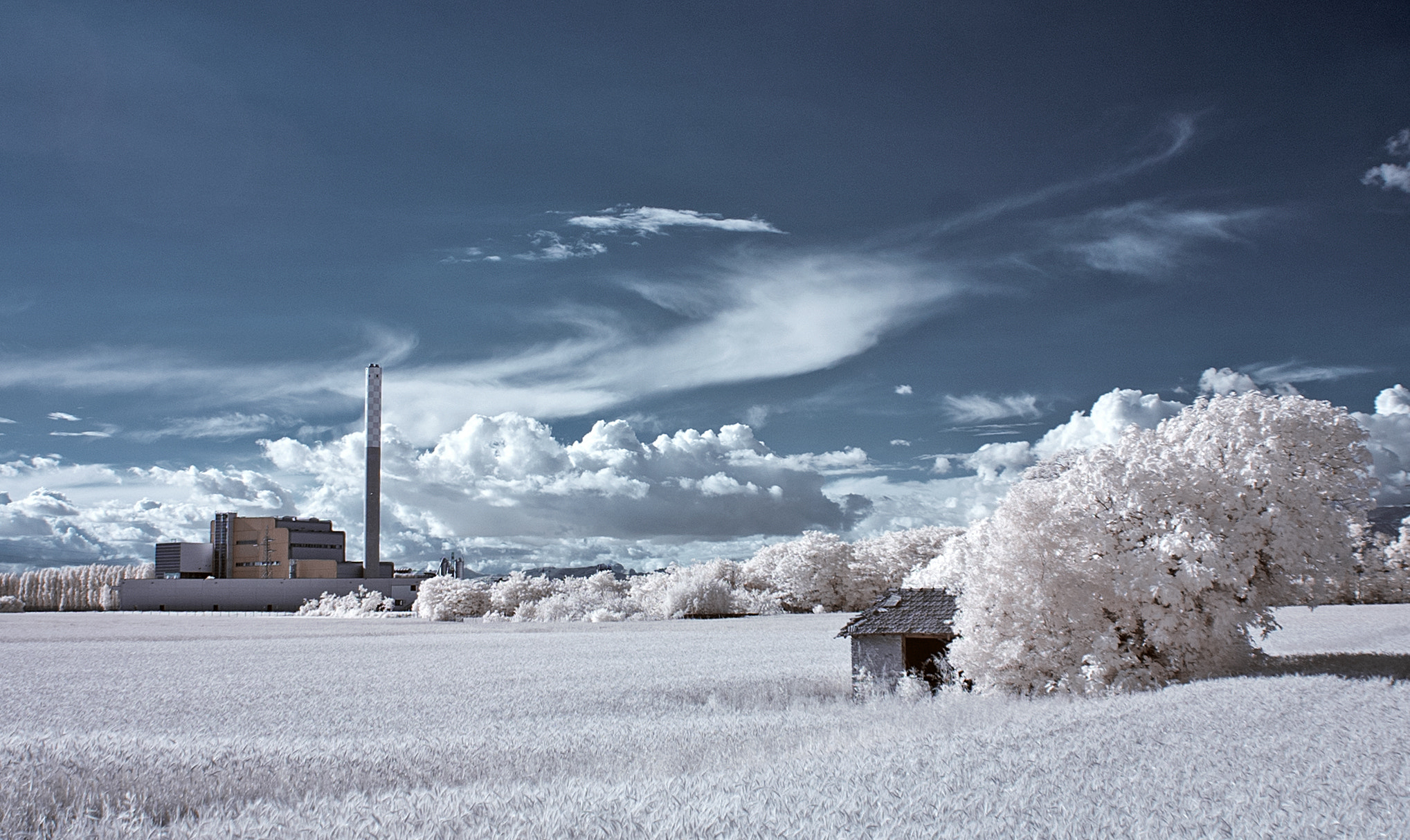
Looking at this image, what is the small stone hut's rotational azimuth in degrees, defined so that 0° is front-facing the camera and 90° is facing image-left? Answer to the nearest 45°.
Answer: approximately 0°
